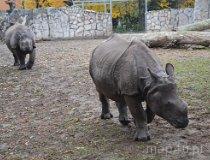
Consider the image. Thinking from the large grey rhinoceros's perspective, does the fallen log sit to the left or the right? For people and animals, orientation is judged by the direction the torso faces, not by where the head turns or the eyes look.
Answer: on its left

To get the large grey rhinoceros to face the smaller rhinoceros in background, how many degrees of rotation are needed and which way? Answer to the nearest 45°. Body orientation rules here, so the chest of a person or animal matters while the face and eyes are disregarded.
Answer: approximately 180°

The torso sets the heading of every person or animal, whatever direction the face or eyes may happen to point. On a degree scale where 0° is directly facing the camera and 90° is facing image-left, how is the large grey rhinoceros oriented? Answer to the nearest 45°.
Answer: approximately 315°

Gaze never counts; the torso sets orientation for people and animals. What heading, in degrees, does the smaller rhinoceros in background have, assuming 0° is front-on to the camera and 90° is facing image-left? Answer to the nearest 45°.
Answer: approximately 315°
